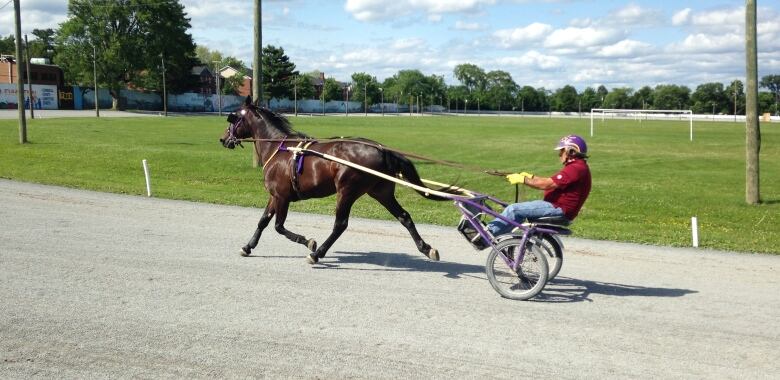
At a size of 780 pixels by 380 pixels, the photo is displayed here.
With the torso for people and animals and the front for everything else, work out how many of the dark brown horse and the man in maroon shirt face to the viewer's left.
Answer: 2

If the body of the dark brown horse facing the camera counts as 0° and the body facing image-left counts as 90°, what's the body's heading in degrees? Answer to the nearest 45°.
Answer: approximately 90°

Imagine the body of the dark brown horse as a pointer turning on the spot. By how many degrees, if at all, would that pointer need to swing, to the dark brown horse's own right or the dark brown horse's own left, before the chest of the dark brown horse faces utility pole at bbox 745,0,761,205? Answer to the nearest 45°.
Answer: approximately 135° to the dark brown horse's own right

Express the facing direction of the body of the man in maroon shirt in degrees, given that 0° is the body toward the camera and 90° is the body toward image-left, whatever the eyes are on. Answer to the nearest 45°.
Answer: approximately 90°

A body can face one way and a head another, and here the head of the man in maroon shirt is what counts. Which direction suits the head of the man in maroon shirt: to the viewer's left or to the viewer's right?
to the viewer's left

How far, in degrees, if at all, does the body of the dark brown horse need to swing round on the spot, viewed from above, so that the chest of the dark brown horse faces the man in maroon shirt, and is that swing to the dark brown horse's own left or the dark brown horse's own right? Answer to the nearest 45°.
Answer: approximately 135° to the dark brown horse's own left

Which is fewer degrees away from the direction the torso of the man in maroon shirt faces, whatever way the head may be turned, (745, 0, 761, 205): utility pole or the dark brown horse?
the dark brown horse
